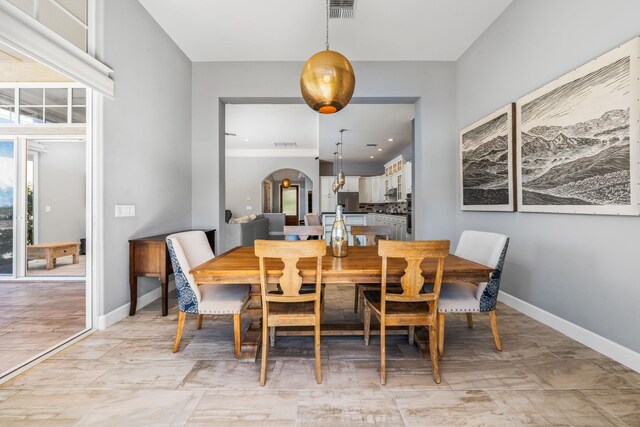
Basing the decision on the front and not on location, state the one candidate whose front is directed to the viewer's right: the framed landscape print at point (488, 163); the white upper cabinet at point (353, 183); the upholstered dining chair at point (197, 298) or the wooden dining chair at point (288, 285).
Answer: the upholstered dining chair

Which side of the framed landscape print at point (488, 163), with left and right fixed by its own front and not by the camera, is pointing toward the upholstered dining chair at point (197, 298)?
front

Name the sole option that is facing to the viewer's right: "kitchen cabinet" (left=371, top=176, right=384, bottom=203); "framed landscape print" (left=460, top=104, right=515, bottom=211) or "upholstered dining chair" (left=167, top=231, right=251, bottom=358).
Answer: the upholstered dining chair

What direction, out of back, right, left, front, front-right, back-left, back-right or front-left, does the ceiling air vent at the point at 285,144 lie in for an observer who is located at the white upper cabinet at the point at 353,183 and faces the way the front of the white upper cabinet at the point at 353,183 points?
front-right

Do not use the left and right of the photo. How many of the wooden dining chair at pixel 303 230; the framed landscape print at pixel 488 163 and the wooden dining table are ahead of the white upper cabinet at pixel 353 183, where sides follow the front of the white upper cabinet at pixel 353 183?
3

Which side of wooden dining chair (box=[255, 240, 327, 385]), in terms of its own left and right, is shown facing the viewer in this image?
back

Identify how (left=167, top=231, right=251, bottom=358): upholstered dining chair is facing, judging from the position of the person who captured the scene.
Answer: facing to the right of the viewer

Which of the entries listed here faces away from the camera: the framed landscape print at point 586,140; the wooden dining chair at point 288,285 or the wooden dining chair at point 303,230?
the wooden dining chair at point 288,285

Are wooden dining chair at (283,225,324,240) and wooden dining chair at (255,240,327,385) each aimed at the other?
yes

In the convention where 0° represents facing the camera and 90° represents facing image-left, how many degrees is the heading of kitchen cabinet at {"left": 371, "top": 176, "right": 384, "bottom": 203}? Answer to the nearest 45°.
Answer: approximately 0°

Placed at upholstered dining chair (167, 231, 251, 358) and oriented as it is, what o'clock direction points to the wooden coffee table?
The wooden coffee table is roughly at 8 o'clock from the upholstered dining chair.

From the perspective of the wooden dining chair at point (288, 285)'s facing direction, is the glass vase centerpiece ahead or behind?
ahead

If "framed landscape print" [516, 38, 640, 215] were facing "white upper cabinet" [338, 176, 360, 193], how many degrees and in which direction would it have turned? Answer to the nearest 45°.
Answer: approximately 90° to its right

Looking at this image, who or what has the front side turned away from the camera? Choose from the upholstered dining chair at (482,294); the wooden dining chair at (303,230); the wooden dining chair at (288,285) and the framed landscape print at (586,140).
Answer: the wooden dining chair at (288,285)
